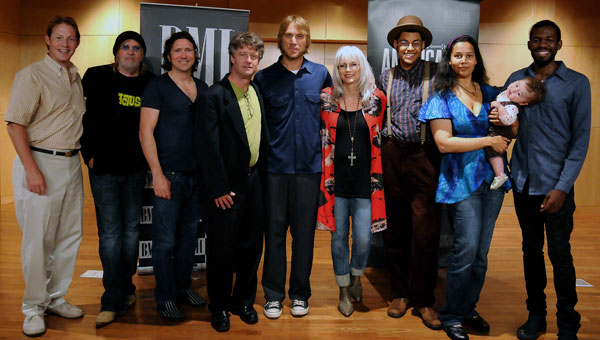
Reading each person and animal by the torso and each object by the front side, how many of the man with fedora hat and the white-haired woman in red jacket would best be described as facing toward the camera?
2

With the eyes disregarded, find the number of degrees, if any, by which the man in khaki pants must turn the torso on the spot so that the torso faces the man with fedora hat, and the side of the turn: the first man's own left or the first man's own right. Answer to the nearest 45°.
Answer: approximately 45° to the first man's own left

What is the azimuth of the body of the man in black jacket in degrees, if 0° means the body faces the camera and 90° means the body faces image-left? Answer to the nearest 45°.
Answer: approximately 315°

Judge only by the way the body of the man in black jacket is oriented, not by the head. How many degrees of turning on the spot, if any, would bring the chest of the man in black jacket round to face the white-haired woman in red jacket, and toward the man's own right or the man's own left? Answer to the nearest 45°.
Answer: approximately 45° to the man's own left

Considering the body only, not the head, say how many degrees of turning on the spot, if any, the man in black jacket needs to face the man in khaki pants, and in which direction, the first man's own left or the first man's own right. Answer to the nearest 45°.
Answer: approximately 135° to the first man's own right

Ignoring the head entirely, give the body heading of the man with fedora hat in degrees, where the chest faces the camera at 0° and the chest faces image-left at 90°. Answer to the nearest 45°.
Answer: approximately 0°
